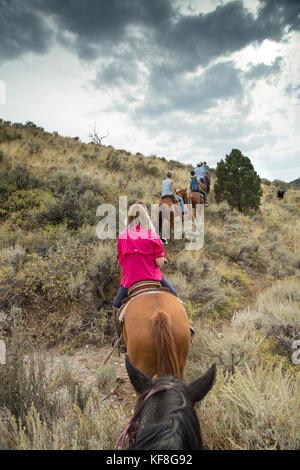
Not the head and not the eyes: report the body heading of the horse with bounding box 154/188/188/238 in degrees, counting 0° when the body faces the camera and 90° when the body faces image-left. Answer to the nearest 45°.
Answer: approximately 225°

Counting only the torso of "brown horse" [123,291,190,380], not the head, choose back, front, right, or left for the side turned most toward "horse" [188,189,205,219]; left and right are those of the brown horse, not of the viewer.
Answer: front

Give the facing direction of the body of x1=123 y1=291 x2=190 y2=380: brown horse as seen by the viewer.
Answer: away from the camera

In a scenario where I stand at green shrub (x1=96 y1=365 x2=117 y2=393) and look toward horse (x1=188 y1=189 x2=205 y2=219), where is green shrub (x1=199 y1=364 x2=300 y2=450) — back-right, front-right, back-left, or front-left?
back-right

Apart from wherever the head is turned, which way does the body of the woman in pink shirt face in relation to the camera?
away from the camera

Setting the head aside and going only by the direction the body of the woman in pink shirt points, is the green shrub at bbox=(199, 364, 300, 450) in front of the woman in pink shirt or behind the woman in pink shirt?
behind

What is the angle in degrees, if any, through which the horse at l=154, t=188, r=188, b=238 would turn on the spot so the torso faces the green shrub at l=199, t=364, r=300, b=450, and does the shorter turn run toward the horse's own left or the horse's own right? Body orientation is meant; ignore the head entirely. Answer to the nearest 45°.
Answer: approximately 135° to the horse's own right

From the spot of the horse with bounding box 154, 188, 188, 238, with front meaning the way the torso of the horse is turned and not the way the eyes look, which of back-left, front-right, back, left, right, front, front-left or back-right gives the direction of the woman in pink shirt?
back-right

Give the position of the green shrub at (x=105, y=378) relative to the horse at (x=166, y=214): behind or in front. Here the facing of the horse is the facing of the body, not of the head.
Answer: behind

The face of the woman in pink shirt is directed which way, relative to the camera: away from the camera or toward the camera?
away from the camera

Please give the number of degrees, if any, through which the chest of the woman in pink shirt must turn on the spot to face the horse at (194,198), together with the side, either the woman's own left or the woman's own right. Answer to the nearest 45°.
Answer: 0° — they already face it
